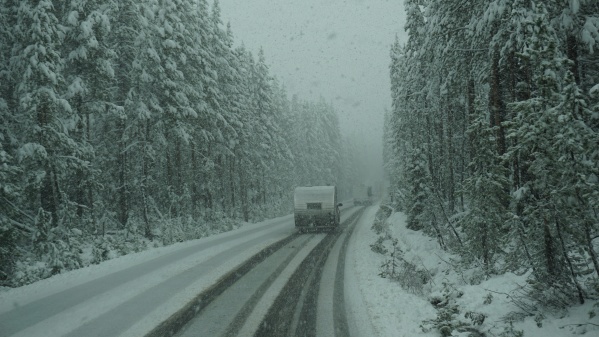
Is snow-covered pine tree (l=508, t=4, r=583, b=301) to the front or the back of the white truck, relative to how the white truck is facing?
to the back

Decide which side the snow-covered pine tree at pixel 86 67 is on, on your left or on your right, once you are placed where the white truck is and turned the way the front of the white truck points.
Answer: on your left

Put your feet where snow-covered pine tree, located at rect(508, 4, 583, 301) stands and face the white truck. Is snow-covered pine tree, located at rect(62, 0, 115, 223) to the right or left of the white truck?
left

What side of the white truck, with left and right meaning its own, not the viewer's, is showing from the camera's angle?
back
